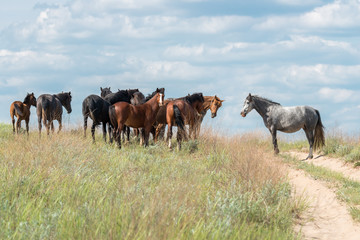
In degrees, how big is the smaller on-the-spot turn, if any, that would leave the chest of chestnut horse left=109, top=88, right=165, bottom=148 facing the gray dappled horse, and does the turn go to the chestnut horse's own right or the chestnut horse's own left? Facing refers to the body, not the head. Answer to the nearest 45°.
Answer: approximately 45° to the chestnut horse's own right

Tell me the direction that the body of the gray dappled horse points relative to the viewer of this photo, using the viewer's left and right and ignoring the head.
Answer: facing to the left of the viewer

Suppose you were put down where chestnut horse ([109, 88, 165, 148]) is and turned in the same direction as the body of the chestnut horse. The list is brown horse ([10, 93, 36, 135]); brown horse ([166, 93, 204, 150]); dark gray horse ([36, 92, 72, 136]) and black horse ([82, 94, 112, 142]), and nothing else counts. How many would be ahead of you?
1

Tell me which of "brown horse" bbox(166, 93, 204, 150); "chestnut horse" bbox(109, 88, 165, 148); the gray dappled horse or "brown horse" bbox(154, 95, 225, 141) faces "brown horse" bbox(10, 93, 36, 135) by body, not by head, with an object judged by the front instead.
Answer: the gray dappled horse

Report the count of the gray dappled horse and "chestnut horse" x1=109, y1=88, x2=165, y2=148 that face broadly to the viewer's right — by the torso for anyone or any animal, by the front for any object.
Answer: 1

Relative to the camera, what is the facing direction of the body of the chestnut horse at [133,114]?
to the viewer's right

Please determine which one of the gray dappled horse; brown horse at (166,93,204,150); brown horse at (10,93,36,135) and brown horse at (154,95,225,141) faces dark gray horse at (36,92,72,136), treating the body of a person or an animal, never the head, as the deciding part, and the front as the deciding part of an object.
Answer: the gray dappled horse

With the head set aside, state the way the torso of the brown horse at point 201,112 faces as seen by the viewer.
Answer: to the viewer's right

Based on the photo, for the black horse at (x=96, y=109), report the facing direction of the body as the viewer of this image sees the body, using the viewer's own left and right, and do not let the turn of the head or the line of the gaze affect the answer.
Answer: facing away from the viewer and to the right of the viewer

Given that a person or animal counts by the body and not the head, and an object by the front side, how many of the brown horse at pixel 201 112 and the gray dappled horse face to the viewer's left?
1

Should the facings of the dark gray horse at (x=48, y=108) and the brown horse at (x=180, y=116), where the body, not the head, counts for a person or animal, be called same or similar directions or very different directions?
same or similar directions

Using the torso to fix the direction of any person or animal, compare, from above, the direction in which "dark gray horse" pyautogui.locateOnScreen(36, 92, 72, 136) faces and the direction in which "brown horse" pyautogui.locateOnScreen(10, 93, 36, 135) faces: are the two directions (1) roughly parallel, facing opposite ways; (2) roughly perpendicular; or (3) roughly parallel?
roughly parallel
